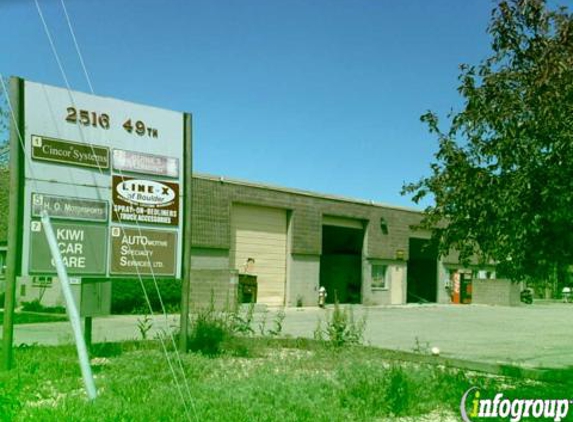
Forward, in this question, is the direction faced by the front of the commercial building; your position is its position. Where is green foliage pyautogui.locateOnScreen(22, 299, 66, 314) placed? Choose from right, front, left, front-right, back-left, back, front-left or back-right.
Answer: right

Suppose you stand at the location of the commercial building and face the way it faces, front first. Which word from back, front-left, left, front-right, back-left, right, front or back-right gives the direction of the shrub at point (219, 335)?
front-right

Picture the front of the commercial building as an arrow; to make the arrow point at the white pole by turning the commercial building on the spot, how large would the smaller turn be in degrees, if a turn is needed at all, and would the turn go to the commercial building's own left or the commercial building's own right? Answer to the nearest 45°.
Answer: approximately 45° to the commercial building's own right

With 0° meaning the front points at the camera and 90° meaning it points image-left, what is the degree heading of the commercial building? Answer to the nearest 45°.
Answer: approximately 315°

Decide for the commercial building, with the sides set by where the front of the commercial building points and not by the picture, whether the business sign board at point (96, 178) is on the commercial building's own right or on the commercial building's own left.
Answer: on the commercial building's own right

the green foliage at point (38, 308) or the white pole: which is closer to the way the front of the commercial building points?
the white pole
